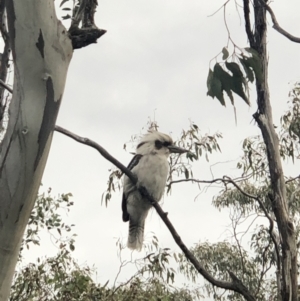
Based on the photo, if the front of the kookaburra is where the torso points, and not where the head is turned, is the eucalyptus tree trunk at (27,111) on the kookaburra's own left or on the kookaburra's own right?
on the kookaburra's own right

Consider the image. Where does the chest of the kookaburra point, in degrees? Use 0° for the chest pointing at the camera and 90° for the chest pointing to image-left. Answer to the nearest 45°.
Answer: approximately 315°

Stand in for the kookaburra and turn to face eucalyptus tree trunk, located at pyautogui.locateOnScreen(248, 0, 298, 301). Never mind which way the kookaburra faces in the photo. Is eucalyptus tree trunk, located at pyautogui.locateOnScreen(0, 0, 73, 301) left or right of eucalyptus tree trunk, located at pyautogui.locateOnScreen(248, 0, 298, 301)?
right
